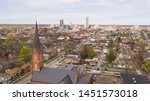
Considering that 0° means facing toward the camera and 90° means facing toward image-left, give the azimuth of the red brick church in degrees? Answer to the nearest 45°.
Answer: approximately 135°

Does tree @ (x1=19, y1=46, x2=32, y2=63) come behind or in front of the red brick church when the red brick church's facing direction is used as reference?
in front
